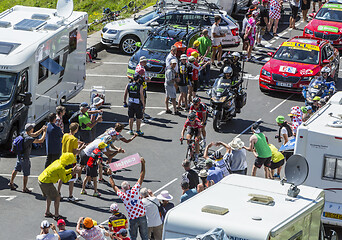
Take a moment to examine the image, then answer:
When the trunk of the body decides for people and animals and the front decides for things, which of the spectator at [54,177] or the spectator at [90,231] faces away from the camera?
the spectator at [90,231]

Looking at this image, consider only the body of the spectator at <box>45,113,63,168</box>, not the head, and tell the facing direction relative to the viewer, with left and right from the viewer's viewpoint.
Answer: facing away from the viewer and to the right of the viewer

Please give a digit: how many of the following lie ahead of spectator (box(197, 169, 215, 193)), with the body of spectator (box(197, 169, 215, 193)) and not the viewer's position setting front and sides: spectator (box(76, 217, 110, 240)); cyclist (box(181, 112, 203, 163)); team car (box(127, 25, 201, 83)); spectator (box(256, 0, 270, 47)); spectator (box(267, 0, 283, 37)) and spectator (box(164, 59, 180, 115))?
5

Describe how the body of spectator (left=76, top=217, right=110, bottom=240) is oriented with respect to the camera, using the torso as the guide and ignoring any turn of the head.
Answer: away from the camera

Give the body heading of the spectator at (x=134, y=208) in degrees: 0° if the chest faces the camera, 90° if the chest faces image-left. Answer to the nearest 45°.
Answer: approximately 180°

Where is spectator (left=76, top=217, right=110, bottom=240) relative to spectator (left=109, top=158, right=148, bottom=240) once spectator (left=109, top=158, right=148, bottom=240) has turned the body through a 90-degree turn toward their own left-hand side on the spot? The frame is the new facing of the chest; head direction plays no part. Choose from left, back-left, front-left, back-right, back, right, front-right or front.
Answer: front-left

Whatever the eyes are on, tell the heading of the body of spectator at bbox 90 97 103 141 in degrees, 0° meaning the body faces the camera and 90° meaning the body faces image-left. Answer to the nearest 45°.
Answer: approximately 270°

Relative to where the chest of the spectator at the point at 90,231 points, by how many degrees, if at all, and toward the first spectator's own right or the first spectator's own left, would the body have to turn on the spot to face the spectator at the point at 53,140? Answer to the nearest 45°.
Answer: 0° — they already face them

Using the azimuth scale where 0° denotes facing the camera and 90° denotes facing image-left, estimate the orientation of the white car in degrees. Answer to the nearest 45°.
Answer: approximately 90°

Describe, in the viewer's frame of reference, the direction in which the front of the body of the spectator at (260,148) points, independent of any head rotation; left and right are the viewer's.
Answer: facing away from the viewer and to the left of the viewer
